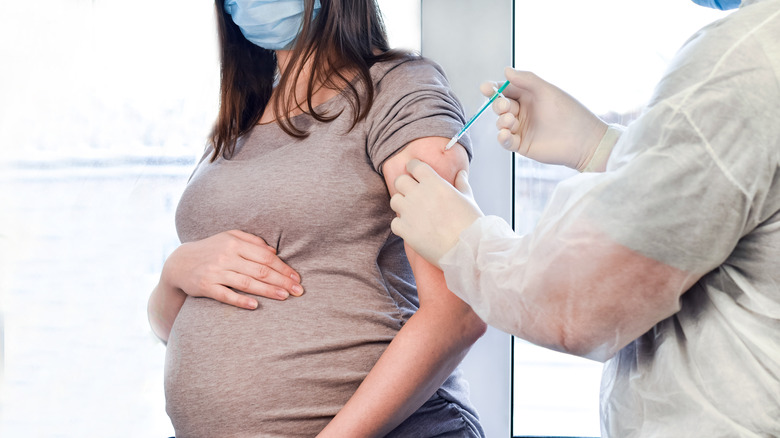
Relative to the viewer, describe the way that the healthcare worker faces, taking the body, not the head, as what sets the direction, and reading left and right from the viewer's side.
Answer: facing to the left of the viewer

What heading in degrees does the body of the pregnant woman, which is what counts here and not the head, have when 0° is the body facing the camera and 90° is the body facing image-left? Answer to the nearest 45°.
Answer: approximately 45°
